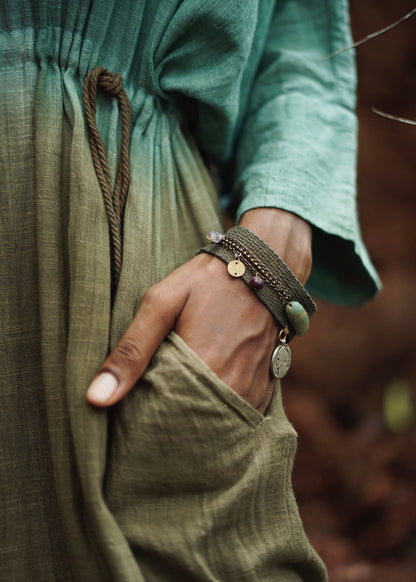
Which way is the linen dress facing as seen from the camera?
toward the camera
